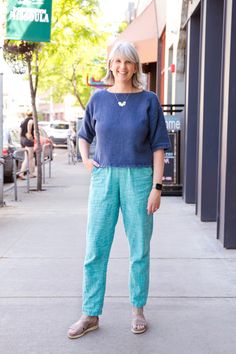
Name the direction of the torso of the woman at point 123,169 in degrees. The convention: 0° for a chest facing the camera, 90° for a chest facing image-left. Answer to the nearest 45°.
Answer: approximately 0°

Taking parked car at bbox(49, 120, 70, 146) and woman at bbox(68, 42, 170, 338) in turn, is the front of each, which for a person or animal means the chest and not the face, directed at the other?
no

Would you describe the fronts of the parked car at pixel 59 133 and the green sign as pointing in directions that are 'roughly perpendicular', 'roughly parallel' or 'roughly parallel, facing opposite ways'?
roughly parallel

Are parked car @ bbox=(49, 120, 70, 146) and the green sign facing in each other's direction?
no

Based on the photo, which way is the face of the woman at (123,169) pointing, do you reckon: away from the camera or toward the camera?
toward the camera

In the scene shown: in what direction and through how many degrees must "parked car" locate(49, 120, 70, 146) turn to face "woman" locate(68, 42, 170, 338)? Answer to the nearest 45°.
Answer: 0° — it already faces them

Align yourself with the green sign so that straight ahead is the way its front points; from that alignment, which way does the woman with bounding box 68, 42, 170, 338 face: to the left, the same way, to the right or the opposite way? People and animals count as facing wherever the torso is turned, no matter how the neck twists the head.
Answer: the same way

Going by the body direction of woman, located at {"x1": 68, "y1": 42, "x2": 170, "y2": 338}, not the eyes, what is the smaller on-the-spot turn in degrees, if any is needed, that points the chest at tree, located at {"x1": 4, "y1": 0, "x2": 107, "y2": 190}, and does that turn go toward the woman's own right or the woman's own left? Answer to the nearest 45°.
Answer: approximately 180°

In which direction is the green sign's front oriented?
toward the camera

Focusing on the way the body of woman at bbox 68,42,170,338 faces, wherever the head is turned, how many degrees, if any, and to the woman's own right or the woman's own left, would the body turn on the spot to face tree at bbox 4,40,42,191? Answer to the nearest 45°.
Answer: approximately 180°

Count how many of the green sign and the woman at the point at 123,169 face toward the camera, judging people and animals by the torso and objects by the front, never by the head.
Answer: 2

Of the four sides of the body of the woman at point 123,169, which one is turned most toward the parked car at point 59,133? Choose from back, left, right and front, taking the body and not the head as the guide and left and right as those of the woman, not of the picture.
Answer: back

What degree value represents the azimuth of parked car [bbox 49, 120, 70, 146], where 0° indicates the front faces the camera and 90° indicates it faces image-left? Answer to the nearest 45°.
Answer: approximately 0°

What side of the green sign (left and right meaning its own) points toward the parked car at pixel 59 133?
back

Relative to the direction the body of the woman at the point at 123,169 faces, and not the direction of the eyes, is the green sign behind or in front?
behind
